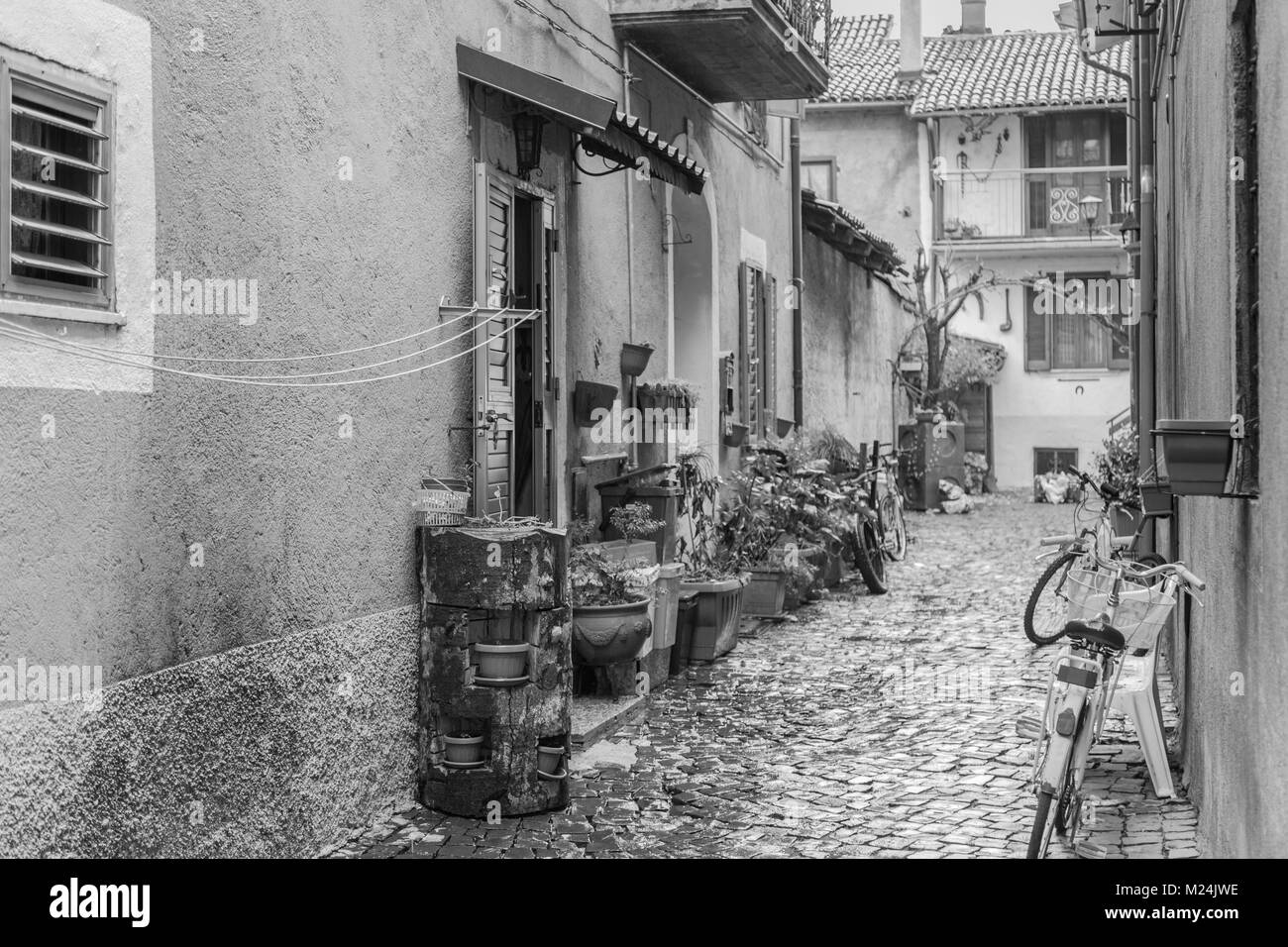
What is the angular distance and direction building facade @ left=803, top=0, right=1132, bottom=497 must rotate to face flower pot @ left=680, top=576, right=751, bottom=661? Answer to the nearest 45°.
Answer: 0° — it already faces it

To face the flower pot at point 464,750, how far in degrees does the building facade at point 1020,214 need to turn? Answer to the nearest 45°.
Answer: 0° — it already faces it

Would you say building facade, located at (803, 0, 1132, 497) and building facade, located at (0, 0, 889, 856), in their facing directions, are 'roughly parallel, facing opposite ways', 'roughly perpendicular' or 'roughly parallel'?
roughly perpendicular

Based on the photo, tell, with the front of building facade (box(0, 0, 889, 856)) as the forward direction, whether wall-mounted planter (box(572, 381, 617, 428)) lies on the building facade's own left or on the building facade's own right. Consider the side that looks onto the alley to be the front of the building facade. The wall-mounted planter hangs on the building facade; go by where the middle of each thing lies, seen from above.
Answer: on the building facade's own left

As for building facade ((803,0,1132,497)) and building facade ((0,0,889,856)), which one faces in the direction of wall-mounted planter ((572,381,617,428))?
building facade ((803,0,1132,497))

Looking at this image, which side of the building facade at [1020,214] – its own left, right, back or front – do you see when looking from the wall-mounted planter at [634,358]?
front

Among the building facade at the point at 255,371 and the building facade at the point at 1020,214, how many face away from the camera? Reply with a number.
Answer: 0

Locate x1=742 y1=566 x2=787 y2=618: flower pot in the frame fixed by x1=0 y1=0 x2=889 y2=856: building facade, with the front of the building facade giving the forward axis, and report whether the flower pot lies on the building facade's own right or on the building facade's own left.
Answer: on the building facade's own left

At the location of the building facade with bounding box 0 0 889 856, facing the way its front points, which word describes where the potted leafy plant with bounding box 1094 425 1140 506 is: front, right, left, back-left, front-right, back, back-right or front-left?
left

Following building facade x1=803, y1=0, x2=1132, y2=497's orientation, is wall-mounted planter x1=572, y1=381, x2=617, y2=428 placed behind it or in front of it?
in front

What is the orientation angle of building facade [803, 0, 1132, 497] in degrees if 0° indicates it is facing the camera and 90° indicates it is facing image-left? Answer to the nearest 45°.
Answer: approximately 0°

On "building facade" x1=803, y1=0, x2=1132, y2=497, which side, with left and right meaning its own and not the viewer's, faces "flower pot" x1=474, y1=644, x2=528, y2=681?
front

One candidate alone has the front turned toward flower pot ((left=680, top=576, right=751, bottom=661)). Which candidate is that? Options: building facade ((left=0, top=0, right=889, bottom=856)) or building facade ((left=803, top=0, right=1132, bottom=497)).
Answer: building facade ((left=803, top=0, right=1132, bottom=497))

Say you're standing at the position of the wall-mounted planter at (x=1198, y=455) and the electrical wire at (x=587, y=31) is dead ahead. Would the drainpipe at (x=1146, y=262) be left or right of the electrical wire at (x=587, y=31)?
right
